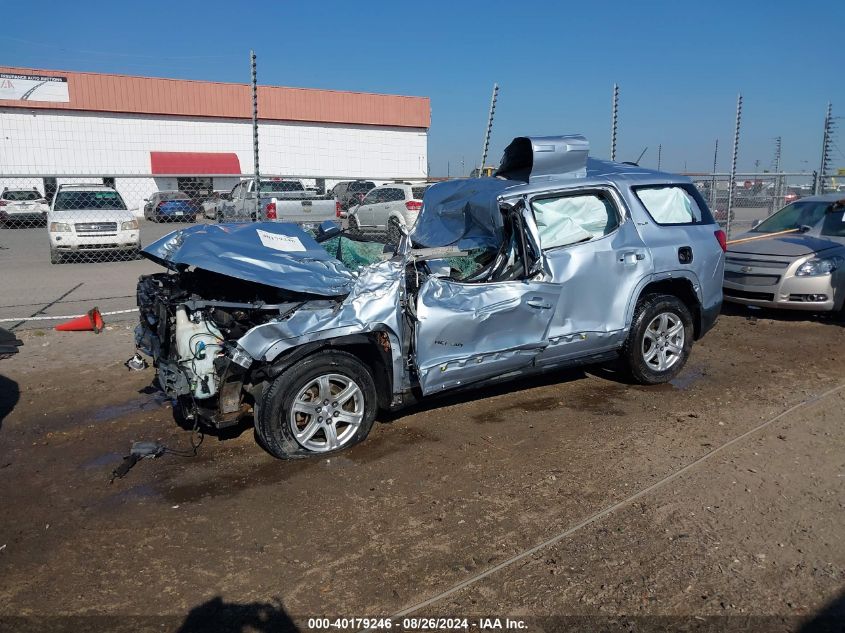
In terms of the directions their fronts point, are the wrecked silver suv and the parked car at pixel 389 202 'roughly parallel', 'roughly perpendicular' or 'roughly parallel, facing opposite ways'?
roughly perpendicular

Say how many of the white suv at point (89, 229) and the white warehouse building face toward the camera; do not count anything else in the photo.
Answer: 2

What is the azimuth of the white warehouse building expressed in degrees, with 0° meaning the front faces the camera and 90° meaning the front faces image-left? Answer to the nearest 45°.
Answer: approximately 0°

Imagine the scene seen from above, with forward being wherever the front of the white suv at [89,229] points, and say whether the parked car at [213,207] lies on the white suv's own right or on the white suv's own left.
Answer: on the white suv's own left

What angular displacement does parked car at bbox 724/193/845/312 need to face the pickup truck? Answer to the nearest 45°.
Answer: approximately 45° to its right

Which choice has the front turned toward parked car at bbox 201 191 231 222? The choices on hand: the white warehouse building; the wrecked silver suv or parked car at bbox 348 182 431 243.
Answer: the white warehouse building

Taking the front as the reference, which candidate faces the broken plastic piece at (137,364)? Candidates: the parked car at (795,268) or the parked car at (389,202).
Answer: the parked car at (795,268)

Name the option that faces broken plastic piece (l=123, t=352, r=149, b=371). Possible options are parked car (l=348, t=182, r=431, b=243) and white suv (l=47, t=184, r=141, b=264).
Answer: the white suv

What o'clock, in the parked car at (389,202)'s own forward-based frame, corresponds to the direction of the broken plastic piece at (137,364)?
The broken plastic piece is roughly at 8 o'clock from the parked car.

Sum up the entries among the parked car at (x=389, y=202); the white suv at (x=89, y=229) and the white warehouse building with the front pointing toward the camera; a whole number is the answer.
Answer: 2

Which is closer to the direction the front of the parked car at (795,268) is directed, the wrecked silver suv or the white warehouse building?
the wrecked silver suv
